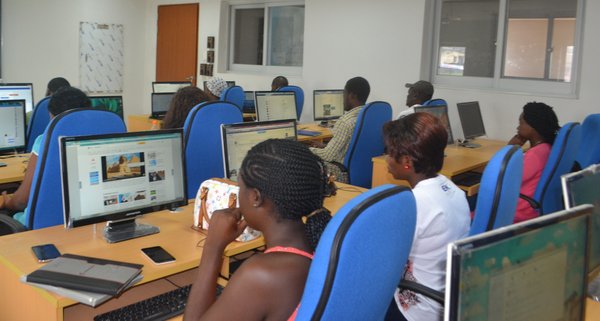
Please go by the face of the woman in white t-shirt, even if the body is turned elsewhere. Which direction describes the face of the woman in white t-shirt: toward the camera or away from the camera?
away from the camera

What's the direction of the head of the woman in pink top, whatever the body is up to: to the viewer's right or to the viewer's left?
to the viewer's left

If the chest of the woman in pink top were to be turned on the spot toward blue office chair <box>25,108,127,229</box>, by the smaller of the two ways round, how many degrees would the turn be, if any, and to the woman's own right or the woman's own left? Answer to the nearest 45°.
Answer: approximately 45° to the woman's own left

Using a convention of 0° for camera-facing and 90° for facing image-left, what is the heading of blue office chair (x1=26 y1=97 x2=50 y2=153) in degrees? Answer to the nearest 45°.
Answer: approximately 135°

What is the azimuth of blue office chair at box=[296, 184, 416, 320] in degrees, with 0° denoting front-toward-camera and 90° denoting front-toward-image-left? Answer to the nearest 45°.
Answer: approximately 135°

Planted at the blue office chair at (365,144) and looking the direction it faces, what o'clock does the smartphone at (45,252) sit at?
The smartphone is roughly at 8 o'clock from the blue office chair.

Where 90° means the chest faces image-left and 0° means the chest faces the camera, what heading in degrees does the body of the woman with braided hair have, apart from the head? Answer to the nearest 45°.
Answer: approximately 135°

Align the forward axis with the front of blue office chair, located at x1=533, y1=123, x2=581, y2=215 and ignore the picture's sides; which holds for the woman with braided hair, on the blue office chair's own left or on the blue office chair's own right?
on the blue office chair's own left

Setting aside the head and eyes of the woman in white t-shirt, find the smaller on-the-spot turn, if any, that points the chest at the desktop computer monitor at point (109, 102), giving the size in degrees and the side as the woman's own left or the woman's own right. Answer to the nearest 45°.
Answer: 0° — they already face it

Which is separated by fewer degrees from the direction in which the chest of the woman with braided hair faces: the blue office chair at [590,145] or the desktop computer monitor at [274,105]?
the desktop computer monitor

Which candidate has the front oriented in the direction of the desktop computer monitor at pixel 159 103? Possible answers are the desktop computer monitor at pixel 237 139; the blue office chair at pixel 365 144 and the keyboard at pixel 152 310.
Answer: the blue office chair

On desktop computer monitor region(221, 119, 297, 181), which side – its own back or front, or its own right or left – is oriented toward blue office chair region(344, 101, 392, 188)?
left

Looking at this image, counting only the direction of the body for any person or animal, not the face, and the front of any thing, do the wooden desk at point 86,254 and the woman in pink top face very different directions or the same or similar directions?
very different directions

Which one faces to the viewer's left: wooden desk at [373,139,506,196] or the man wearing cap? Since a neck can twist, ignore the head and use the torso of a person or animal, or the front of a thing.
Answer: the man wearing cap

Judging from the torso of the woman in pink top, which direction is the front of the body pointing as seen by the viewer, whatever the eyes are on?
to the viewer's left

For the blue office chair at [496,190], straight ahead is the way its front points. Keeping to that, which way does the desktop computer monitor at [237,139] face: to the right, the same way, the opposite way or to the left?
the opposite way
